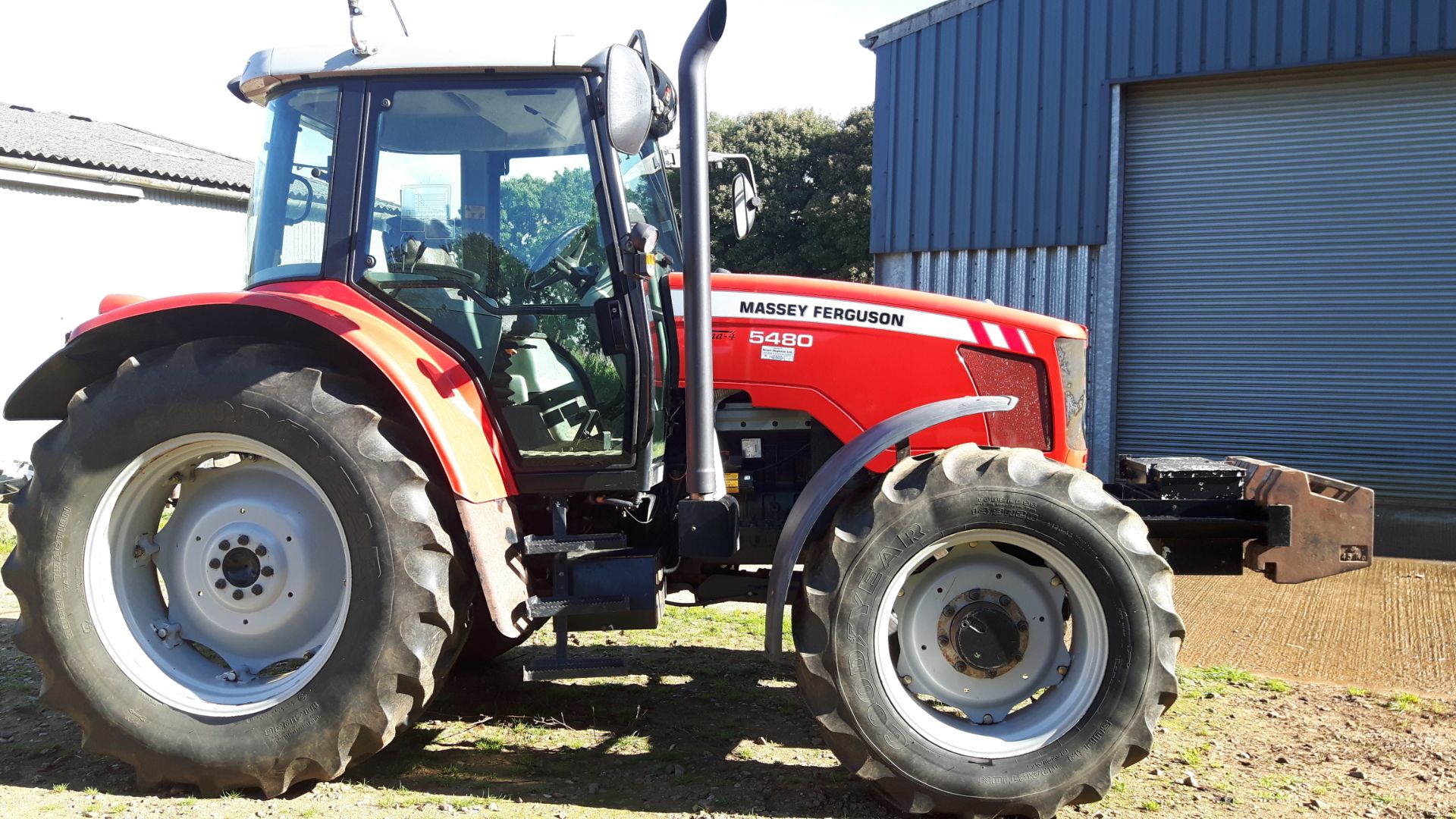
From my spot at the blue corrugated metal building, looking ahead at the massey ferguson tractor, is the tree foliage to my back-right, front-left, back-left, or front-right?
back-right

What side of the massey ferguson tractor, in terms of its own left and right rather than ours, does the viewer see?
right

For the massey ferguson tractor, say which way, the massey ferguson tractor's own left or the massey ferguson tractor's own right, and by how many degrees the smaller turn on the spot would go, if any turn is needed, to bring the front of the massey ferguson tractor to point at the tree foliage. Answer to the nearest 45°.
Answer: approximately 90° to the massey ferguson tractor's own left

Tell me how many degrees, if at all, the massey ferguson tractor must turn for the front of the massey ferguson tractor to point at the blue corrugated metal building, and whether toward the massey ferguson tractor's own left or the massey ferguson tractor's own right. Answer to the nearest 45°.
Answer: approximately 45° to the massey ferguson tractor's own left

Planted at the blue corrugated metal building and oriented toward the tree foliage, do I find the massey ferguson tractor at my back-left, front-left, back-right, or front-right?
back-left
